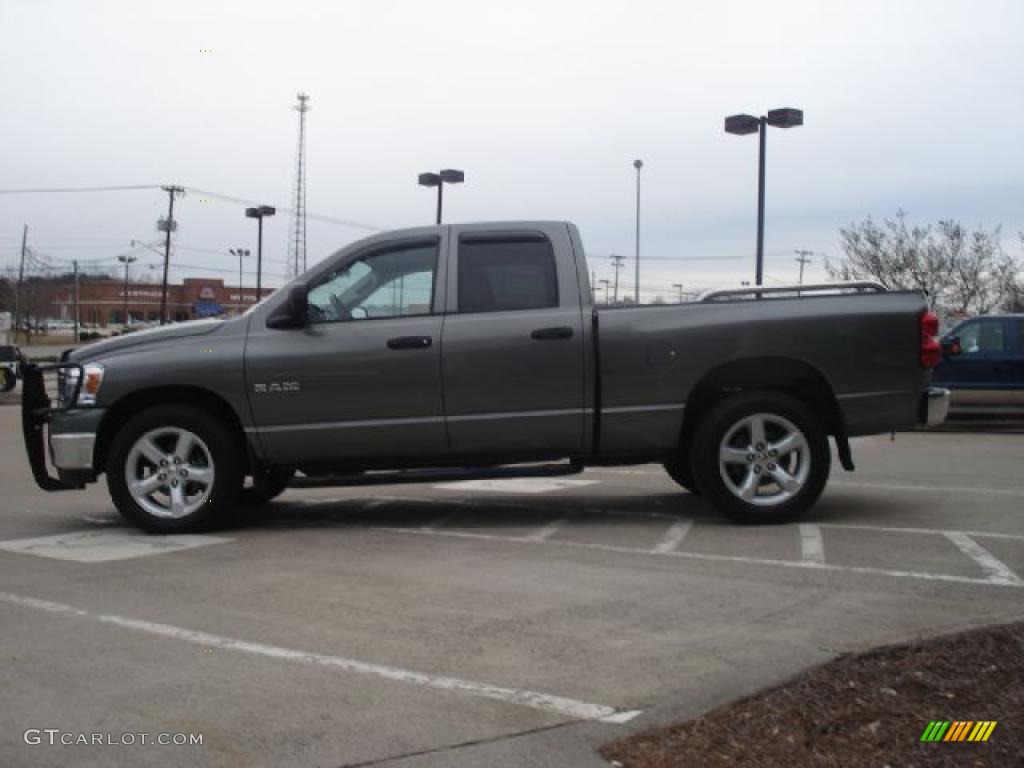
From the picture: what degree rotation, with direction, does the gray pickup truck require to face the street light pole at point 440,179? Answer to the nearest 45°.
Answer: approximately 90° to its right

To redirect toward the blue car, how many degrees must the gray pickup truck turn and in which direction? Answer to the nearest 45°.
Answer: approximately 135° to its right

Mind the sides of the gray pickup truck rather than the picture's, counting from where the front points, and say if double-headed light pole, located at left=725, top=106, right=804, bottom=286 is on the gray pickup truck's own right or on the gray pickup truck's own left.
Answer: on the gray pickup truck's own right

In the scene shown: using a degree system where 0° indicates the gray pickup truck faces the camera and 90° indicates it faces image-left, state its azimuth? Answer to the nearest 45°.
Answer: approximately 90°

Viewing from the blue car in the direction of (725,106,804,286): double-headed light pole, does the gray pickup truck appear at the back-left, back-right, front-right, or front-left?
back-left
